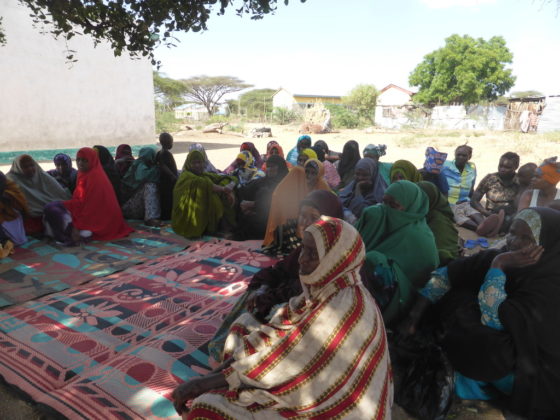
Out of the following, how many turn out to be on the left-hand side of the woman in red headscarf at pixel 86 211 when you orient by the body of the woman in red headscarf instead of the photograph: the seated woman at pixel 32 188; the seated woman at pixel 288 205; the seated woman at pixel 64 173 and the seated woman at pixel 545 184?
2

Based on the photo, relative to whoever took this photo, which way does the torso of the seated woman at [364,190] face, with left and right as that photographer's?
facing the viewer and to the left of the viewer

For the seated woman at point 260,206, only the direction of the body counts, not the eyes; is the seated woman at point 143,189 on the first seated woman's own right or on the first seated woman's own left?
on the first seated woman's own right

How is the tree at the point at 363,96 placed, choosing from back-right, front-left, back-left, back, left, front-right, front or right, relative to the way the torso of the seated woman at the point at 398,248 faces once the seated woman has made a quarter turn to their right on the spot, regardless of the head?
front-right

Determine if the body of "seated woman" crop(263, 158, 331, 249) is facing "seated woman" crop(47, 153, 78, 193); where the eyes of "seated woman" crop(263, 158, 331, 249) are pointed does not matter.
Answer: no

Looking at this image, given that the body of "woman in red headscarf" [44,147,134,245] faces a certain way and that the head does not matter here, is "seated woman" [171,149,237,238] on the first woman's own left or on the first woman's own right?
on the first woman's own left

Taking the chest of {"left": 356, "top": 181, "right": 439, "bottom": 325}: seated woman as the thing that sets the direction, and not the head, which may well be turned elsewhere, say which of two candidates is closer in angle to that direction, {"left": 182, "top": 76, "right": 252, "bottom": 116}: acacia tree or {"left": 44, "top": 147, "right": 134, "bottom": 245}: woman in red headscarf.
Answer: the woman in red headscarf

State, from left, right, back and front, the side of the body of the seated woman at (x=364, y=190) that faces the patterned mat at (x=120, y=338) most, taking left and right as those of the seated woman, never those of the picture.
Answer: front

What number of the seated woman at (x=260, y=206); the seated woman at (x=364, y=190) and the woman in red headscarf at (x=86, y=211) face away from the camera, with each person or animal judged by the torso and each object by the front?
0

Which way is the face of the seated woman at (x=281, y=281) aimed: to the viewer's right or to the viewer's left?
to the viewer's left

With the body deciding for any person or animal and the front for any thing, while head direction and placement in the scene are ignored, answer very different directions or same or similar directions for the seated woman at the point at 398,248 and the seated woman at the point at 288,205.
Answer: same or similar directions

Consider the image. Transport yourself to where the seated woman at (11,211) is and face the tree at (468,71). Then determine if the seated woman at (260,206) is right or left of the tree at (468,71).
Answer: right

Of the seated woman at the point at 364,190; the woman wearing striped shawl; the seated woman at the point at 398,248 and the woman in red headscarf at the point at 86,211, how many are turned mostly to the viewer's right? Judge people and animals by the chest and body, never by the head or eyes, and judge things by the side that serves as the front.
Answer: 0
